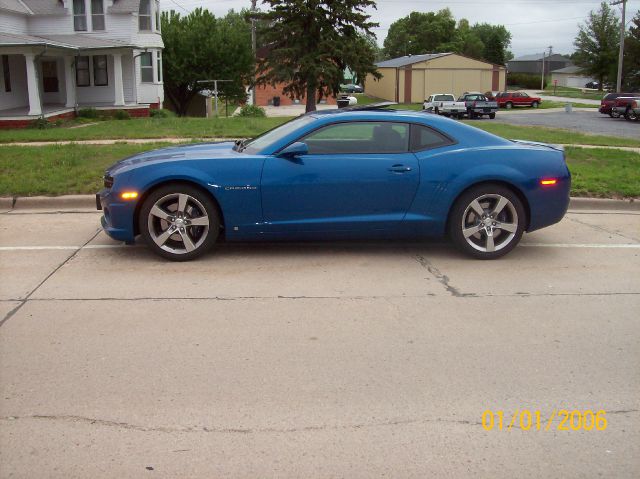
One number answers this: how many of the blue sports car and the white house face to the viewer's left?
1

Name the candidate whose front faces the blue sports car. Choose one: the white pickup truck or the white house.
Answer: the white house

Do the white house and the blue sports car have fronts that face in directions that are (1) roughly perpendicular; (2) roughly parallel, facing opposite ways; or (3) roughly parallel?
roughly perpendicular

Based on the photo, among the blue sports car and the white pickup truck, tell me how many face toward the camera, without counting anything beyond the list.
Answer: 0

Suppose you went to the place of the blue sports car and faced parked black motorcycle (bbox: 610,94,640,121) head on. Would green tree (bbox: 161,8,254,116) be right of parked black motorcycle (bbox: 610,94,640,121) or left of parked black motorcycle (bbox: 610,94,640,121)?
left

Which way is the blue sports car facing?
to the viewer's left

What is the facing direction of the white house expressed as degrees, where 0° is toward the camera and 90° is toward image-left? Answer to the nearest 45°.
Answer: approximately 0°

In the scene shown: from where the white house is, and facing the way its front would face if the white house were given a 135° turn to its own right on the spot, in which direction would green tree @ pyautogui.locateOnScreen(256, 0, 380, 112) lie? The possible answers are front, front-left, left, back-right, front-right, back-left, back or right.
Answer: back-right

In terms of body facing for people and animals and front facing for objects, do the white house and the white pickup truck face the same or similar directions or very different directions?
very different directions

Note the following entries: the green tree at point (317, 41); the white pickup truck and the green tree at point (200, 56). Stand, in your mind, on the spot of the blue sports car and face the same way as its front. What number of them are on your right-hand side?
3

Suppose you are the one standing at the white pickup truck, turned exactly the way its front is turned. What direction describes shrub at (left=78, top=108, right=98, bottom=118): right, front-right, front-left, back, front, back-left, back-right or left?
left

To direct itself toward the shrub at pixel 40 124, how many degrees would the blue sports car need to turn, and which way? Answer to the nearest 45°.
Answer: approximately 45° to its right

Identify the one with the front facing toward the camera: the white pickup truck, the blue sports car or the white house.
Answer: the white house

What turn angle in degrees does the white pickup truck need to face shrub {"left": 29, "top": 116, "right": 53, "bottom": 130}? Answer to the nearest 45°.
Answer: approximately 90° to its left

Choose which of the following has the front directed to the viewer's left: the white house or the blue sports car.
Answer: the blue sports car

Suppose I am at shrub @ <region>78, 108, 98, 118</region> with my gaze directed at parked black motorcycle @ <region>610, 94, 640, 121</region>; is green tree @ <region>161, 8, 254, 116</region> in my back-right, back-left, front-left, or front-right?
front-left

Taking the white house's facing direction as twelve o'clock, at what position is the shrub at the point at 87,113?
The shrub is roughly at 12 o'clock from the white house.
